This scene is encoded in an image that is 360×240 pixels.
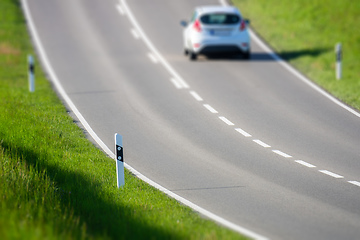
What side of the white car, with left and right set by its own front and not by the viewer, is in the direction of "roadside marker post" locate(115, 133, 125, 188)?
back

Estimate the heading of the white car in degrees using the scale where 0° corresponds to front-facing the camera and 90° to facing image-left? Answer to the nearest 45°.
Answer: approximately 180°

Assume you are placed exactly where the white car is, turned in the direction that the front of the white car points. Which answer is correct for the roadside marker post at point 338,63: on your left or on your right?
on your right
